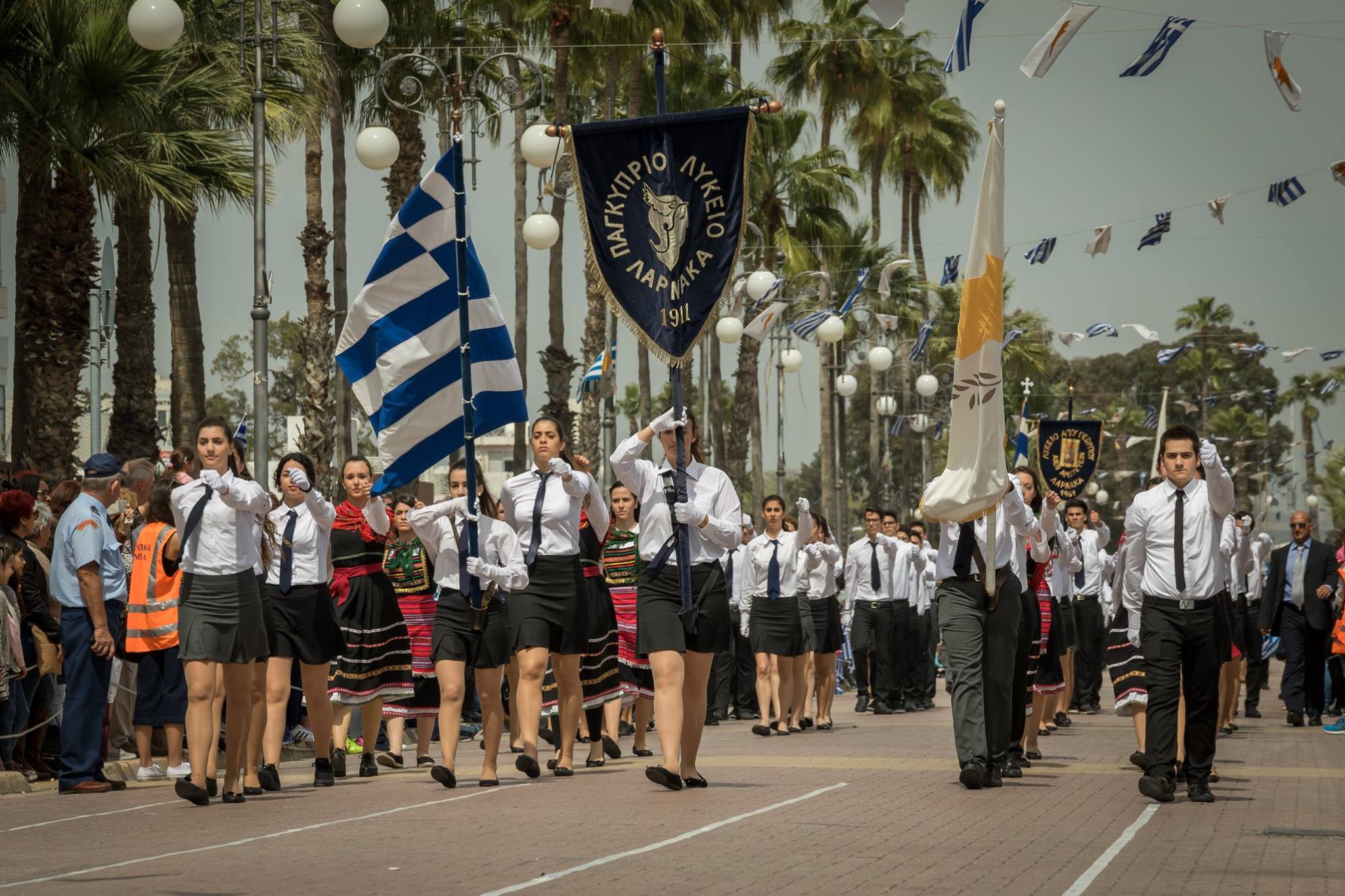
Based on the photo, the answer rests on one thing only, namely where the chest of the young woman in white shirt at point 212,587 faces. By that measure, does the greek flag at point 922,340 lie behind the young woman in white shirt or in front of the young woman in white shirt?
behind

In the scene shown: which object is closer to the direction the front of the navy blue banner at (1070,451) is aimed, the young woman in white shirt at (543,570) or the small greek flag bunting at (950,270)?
the young woman in white shirt

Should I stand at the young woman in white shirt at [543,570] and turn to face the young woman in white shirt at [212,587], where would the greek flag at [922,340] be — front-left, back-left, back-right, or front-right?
back-right

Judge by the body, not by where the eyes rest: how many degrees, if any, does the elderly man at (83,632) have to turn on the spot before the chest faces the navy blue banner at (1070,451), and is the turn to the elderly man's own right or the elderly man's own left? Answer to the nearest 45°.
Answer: approximately 45° to the elderly man's own left

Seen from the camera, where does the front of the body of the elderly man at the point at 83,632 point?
to the viewer's right

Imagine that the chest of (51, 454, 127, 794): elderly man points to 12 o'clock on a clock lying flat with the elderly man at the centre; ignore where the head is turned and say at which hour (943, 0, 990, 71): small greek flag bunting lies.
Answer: The small greek flag bunting is roughly at 12 o'clock from the elderly man.

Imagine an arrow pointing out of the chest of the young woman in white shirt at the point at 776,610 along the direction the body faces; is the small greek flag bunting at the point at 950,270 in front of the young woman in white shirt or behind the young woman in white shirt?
behind

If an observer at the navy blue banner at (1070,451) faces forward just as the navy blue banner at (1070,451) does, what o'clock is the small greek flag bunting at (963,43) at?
The small greek flag bunting is roughly at 12 o'clock from the navy blue banner.
